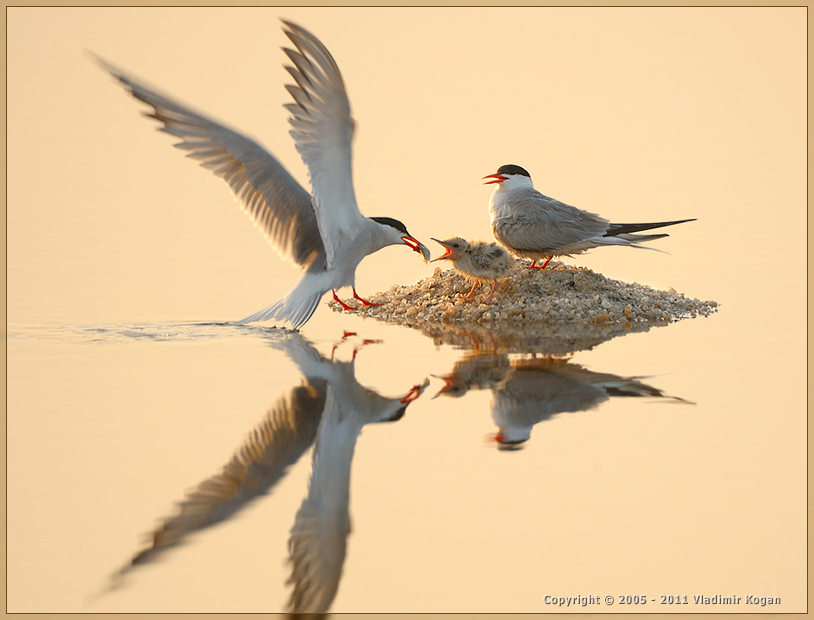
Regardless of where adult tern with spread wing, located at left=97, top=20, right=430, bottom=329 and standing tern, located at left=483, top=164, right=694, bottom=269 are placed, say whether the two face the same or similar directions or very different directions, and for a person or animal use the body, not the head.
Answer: very different directions

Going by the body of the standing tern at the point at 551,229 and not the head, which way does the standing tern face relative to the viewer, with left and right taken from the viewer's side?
facing to the left of the viewer

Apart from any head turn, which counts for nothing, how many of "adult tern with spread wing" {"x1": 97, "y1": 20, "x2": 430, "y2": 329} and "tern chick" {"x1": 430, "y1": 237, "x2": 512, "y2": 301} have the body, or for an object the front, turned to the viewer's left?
1

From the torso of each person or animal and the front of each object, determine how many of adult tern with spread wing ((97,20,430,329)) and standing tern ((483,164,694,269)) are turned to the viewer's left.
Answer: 1

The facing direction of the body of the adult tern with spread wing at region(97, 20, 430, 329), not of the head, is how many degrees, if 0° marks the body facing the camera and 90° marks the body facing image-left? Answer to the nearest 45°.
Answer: approximately 270°

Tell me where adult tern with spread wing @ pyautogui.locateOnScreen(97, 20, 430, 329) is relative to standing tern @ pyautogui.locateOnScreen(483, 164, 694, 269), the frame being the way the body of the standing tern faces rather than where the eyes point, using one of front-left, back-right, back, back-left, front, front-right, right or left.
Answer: front-left

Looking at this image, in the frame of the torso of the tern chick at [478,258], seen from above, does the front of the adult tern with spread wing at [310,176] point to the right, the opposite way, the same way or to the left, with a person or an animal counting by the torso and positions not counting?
the opposite way

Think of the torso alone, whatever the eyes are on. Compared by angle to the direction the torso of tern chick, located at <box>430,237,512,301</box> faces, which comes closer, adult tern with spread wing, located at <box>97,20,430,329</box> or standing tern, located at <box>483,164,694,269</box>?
the adult tern with spread wing

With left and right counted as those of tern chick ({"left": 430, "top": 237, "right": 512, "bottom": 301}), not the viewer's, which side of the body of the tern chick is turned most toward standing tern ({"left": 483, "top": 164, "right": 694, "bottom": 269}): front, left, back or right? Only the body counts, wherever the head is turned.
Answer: back

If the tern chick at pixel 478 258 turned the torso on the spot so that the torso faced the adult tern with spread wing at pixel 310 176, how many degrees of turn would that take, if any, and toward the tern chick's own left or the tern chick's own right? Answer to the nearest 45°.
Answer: approximately 45° to the tern chick's own left

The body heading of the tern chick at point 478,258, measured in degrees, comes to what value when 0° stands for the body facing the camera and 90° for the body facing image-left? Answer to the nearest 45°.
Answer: approximately 90°
